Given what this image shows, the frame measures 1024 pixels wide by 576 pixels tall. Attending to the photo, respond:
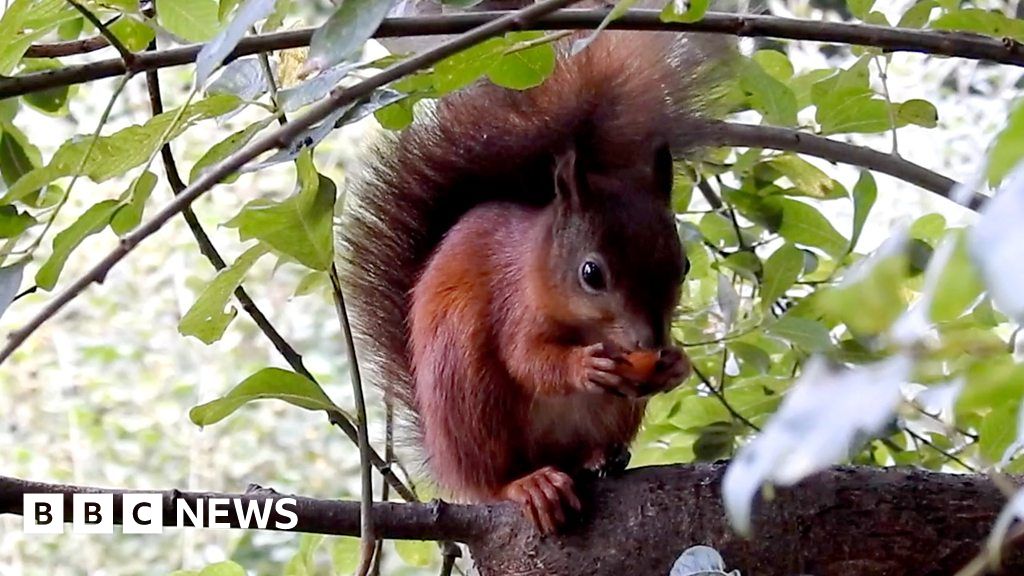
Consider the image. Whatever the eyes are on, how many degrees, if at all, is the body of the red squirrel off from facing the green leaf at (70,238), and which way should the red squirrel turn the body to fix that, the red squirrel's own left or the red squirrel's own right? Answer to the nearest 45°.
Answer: approximately 90° to the red squirrel's own right

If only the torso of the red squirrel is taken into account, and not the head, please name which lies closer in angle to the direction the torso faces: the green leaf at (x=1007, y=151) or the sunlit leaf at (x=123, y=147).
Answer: the green leaf

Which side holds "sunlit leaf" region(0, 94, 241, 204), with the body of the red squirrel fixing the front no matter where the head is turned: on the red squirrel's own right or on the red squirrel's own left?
on the red squirrel's own right

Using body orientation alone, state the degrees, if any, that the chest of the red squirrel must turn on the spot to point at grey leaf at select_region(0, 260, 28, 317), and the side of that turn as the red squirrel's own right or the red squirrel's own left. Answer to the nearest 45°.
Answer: approximately 90° to the red squirrel's own right

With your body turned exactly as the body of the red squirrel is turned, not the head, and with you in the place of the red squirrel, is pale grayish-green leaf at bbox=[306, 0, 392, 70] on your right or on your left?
on your right

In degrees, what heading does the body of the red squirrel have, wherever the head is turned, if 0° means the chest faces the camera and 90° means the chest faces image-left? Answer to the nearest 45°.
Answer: approximately 315°
